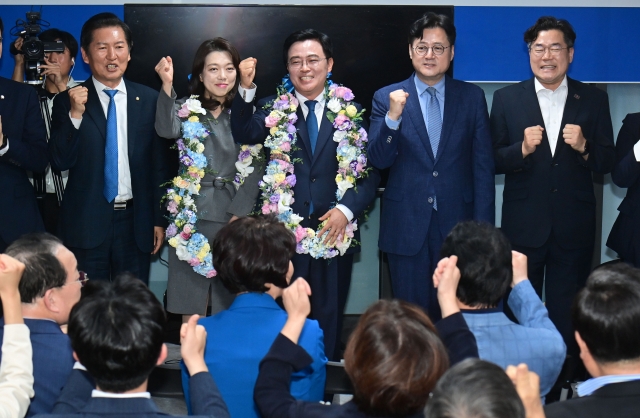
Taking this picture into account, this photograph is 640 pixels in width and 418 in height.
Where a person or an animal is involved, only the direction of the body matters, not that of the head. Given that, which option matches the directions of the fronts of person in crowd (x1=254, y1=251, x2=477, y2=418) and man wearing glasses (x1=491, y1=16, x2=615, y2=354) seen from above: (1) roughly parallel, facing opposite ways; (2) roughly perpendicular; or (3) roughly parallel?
roughly parallel, facing opposite ways

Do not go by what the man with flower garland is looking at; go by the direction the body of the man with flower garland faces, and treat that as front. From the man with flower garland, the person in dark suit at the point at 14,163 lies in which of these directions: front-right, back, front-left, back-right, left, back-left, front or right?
right

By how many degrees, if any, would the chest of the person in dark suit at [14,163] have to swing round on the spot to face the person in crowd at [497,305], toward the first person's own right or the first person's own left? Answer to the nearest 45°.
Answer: approximately 45° to the first person's own left

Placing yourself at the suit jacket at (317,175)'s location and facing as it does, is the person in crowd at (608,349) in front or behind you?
in front

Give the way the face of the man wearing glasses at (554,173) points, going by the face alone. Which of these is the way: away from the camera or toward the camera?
toward the camera

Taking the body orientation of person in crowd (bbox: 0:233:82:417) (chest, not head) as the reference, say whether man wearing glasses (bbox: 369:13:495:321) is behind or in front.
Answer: in front

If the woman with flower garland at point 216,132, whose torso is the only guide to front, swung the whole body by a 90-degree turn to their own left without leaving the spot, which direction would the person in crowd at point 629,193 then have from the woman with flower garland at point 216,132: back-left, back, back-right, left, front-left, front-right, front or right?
front

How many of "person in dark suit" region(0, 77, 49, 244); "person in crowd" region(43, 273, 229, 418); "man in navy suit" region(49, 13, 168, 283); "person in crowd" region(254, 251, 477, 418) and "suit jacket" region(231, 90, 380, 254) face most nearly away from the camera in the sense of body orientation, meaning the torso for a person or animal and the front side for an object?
2

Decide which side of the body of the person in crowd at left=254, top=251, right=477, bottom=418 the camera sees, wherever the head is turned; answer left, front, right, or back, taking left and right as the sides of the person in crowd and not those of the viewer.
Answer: back

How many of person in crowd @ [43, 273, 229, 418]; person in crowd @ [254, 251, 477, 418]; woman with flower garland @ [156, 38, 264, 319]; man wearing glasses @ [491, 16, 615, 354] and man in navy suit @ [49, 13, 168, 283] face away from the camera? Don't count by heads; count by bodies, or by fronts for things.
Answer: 2

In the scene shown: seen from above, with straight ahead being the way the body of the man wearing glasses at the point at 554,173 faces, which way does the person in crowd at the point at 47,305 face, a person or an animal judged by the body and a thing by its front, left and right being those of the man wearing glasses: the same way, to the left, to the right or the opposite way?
the opposite way

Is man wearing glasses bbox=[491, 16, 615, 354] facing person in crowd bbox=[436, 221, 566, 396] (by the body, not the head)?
yes

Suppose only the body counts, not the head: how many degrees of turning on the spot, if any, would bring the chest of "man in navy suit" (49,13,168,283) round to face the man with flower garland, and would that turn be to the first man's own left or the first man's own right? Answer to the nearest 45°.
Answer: approximately 90° to the first man's own left

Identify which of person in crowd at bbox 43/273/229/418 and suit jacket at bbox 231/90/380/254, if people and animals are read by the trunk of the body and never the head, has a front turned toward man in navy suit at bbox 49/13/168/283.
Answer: the person in crowd

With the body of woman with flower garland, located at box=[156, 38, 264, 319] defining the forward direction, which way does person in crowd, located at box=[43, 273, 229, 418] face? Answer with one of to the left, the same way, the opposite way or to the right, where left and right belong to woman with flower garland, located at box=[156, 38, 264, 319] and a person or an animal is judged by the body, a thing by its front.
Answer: the opposite way

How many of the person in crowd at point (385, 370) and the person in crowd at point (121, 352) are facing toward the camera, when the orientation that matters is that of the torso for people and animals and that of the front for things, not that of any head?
0

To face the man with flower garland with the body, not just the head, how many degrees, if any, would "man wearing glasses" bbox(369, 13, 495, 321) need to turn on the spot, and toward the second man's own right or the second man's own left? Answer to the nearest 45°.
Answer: approximately 90° to the second man's own right

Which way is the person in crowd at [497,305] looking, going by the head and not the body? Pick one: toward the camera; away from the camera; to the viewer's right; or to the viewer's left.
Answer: away from the camera

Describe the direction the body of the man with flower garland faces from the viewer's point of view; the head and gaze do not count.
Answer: toward the camera

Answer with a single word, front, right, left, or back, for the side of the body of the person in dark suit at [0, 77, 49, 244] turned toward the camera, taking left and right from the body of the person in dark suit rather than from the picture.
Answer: front

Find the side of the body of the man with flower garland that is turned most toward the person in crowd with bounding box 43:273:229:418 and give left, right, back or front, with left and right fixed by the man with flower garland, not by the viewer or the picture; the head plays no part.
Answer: front

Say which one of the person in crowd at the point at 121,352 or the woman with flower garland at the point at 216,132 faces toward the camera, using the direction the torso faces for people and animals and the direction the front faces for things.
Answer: the woman with flower garland at the point at 216,132
